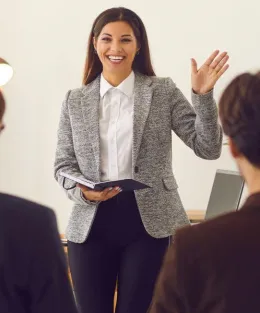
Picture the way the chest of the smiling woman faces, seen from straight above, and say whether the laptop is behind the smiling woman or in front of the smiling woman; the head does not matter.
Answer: behind

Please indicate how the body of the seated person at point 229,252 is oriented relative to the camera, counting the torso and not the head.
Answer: away from the camera

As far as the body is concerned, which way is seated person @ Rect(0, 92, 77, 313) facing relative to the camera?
away from the camera

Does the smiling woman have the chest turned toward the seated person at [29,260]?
yes

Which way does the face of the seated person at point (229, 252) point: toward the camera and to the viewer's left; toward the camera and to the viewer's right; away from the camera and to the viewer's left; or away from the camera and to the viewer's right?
away from the camera and to the viewer's left

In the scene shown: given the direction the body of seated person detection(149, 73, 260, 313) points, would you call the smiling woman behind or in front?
in front

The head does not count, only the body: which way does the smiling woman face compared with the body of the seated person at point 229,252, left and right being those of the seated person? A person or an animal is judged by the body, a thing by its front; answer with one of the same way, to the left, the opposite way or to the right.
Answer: the opposite way

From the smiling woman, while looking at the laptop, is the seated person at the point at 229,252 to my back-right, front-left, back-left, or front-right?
back-right

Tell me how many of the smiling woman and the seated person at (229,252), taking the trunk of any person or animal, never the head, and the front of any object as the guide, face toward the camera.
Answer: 1

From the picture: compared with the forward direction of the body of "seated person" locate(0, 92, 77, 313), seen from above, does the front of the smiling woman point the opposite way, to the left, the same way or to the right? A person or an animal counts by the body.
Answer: the opposite way

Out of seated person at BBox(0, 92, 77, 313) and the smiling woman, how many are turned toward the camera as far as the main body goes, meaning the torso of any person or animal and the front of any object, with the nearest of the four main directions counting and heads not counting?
1

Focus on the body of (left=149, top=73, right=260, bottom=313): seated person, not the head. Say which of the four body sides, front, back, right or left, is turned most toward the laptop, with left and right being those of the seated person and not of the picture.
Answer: front

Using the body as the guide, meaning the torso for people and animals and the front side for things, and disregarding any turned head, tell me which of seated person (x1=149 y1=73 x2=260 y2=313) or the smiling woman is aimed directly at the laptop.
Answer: the seated person
